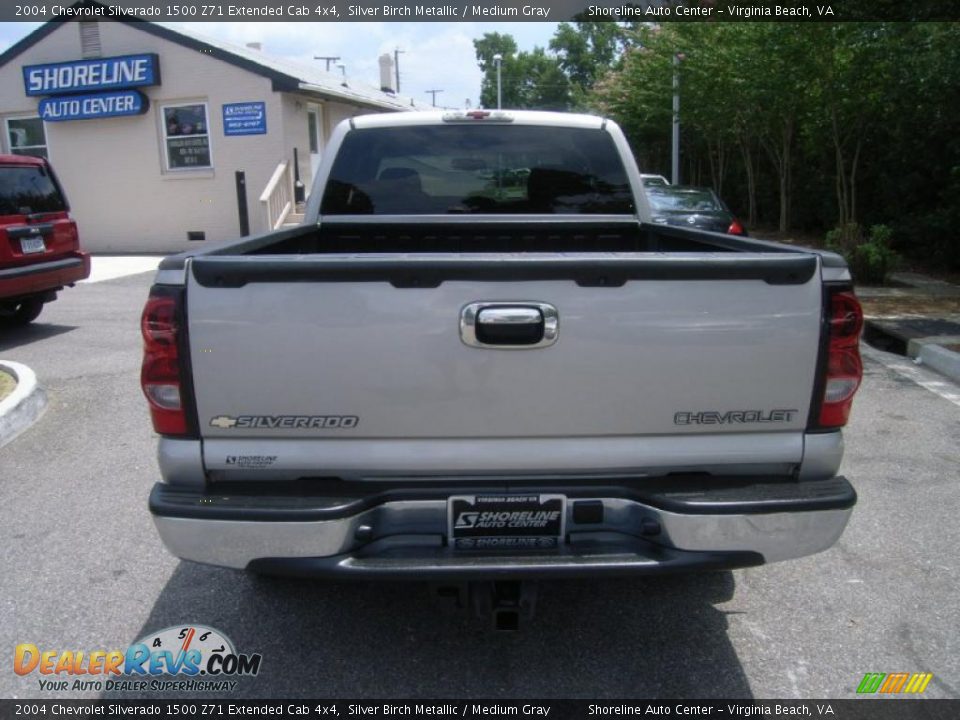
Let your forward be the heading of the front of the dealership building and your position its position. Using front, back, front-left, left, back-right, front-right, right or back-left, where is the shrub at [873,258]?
front-left

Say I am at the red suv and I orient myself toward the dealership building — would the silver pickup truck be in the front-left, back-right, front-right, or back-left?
back-right

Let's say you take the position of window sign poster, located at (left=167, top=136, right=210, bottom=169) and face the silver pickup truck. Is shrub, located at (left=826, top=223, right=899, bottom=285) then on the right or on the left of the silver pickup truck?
left

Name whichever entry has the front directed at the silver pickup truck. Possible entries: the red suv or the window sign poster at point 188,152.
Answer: the window sign poster

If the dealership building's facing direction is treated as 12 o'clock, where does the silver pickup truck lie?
The silver pickup truck is roughly at 12 o'clock from the dealership building.

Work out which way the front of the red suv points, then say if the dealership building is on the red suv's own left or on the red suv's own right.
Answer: on the red suv's own right

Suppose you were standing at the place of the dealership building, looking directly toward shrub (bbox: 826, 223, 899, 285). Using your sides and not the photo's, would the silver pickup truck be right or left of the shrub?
right

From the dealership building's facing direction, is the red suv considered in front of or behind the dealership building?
in front

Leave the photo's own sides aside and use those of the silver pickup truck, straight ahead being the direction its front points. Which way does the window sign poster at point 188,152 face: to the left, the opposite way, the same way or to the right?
the opposite way

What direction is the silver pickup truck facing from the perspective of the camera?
away from the camera

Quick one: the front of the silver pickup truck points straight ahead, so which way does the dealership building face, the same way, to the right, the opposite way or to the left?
the opposite way

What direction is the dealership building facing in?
toward the camera

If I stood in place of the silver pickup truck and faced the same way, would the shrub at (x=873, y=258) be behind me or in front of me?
in front

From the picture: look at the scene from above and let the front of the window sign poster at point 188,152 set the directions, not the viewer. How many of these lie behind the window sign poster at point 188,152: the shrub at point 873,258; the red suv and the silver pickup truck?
0

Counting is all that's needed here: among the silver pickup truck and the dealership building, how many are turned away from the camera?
1

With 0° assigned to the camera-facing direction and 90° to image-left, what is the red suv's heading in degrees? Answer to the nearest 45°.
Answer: approximately 135°

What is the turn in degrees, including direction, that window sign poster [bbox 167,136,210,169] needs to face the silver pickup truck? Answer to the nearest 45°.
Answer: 0° — it already faces it

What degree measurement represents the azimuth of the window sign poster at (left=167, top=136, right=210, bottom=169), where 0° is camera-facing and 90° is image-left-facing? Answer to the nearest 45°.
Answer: approximately 0°
